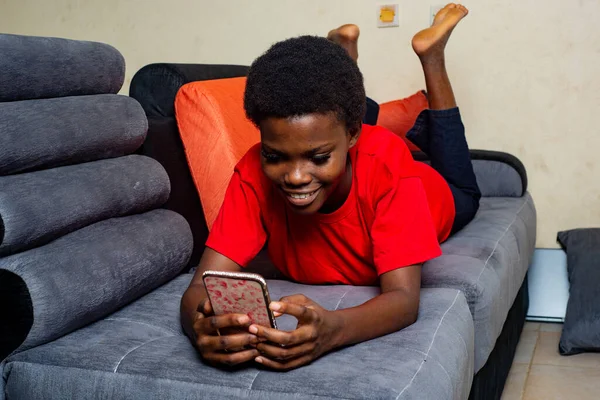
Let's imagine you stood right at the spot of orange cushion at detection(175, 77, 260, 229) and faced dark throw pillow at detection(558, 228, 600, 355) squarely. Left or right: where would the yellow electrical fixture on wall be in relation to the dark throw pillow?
left

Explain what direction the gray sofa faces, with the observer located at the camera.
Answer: facing the viewer and to the right of the viewer

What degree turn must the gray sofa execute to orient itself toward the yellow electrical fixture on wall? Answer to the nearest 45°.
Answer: approximately 90° to its left

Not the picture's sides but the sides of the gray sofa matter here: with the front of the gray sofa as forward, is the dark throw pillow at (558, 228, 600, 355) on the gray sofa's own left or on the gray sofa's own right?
on the gray sofa's own left
